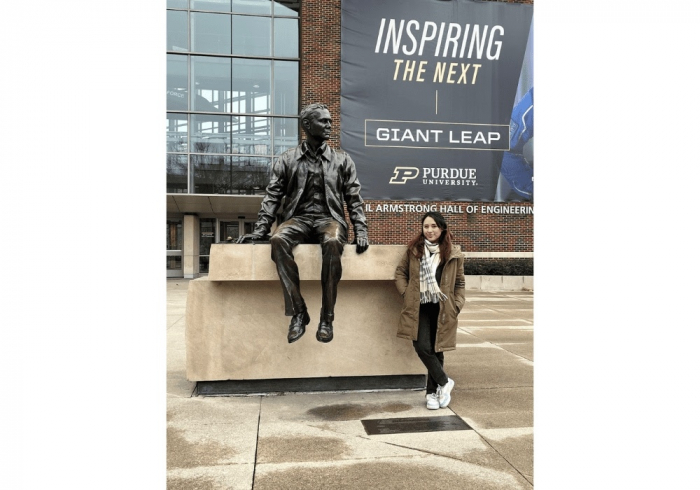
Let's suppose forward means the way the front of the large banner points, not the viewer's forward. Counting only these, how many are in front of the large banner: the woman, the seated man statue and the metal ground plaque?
3

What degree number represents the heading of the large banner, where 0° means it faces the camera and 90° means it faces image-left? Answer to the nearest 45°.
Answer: approximately 0°

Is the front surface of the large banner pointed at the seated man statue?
yes

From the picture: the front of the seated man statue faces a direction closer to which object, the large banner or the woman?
the woman

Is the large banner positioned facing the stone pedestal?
yes

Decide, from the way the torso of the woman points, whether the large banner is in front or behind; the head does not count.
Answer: behind

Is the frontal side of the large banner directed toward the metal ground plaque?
yes

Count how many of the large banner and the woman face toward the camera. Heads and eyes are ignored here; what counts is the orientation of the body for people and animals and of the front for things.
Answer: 2

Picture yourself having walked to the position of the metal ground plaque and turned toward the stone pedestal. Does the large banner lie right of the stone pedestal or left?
right
